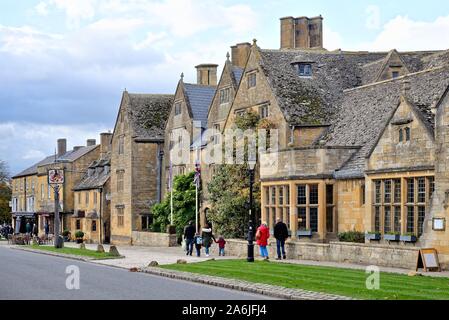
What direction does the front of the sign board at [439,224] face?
toward the camera

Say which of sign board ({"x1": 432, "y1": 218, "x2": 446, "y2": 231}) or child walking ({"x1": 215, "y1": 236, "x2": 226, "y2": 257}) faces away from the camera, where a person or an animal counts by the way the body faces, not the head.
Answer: the child walking

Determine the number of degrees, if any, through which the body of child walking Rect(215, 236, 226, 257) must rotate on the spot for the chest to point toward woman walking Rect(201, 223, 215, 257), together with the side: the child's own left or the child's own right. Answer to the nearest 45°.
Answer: approximately 45° to the child's own left

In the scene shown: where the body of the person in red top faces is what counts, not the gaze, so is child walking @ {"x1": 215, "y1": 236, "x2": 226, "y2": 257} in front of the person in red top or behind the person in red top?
in front

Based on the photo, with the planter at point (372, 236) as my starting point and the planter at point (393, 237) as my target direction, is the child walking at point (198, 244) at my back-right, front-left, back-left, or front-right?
back-right

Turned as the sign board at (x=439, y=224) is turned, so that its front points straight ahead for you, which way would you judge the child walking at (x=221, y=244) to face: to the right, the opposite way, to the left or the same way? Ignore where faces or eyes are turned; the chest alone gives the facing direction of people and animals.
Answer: the opposite way

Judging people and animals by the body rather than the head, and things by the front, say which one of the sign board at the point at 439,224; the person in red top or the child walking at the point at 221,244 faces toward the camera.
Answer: the sign board

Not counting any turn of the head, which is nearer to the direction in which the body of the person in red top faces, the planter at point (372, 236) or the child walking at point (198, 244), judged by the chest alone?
the child walking

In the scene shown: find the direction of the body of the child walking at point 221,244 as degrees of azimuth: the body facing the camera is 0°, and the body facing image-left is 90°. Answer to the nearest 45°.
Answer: approximately 180°

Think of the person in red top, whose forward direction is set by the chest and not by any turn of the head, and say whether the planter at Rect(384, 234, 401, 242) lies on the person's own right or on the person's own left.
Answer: on the person's own right
